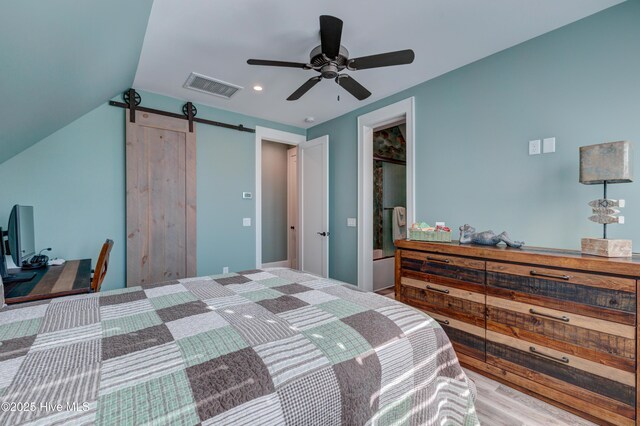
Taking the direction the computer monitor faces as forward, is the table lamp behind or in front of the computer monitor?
in front

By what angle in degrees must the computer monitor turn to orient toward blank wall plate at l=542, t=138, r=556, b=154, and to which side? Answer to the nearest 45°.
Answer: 0° — it already faces it

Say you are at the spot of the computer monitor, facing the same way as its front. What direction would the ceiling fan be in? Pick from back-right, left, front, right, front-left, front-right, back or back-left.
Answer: front

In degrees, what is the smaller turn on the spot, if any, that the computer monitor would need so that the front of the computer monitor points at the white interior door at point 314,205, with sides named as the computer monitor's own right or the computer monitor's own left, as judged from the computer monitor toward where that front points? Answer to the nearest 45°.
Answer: approximately 45° to the computer monitor's own left

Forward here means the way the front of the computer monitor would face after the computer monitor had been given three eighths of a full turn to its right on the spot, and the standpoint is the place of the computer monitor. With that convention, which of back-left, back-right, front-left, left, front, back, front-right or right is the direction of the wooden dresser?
back-left

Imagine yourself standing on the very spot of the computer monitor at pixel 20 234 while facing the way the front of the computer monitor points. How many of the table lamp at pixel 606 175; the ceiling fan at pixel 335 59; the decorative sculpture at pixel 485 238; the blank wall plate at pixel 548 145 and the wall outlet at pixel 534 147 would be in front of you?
5

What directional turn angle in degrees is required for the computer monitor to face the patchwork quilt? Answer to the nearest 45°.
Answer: approximately 45° to its right

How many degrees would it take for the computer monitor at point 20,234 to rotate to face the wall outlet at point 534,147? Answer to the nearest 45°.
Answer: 0° — it already faces it

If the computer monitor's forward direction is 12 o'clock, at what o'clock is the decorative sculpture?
The decorative sculpture is roughly at 12 o'clock from the computer monitor.
